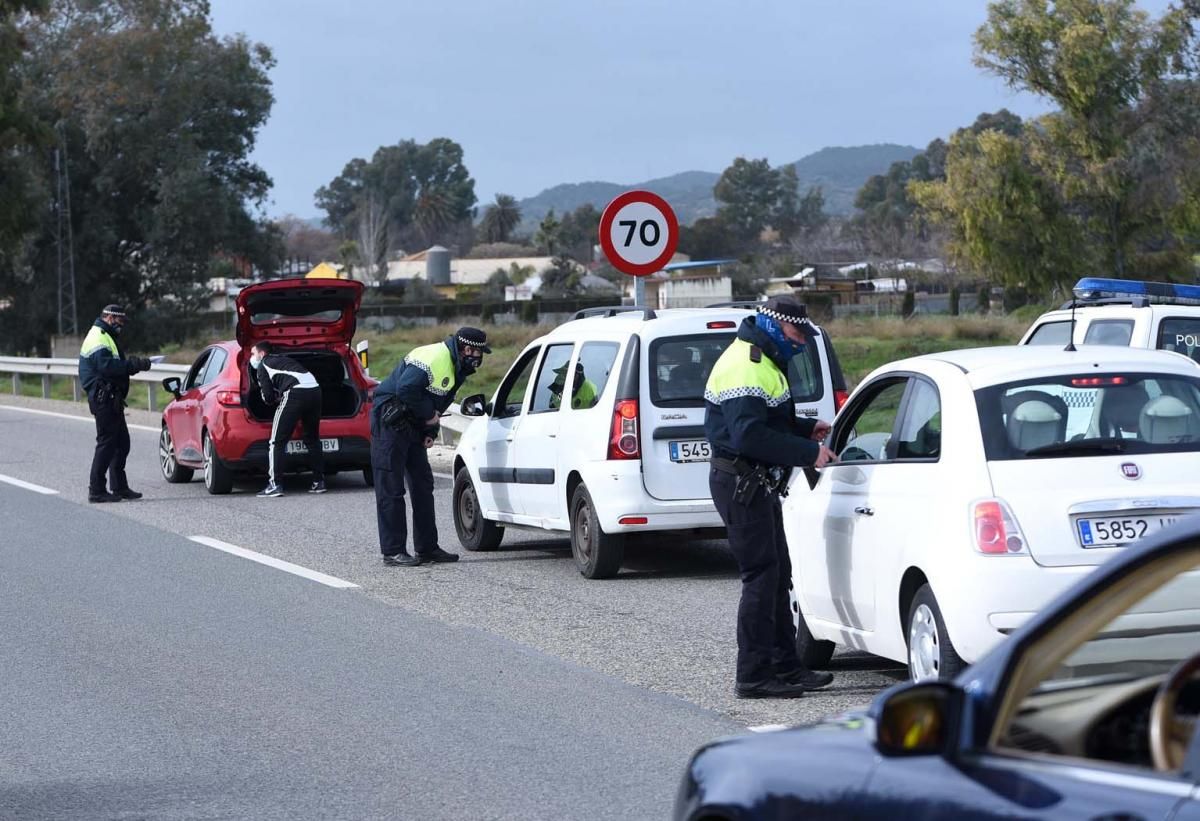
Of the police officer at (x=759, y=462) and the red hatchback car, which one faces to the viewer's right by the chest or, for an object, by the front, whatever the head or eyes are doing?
the police officer

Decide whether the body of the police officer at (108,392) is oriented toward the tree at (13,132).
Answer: no

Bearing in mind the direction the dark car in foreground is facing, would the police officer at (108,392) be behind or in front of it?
in front

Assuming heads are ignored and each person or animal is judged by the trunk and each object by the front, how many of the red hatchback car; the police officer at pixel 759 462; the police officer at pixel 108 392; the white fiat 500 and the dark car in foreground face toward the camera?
0

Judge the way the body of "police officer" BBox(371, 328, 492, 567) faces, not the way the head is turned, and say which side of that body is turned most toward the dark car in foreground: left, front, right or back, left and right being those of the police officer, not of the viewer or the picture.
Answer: right

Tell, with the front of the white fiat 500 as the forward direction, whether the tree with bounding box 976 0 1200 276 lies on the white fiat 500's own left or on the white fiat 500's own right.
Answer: on the white fiat 500's own right

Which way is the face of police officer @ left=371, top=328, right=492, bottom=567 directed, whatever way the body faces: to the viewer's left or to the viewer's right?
to the viewer's right

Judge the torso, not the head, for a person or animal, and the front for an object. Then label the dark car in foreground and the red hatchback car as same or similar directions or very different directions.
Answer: same or similar directions

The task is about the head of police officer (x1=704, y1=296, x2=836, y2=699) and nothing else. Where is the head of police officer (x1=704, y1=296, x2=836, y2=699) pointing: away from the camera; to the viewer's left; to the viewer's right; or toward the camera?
to the viewer's right

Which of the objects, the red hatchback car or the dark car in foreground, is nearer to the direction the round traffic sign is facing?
the dark car in foreground

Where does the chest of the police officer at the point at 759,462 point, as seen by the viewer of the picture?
to the viewer's right

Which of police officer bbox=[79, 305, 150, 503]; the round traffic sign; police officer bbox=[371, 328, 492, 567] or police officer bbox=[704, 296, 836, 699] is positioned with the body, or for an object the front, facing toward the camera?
the round traffic sign

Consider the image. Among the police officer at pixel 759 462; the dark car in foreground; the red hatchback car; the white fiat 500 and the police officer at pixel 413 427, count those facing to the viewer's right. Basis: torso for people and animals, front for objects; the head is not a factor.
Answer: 2

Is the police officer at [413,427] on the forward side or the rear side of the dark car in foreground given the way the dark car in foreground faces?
on the forward side

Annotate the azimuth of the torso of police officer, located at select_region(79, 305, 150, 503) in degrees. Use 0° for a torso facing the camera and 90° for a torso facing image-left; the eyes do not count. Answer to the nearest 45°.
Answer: approximately 270°

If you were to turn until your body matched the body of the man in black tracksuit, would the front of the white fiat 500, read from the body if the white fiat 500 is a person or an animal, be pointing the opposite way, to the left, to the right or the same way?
the same way

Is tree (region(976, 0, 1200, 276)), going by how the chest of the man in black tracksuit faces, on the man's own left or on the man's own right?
on the man's own right

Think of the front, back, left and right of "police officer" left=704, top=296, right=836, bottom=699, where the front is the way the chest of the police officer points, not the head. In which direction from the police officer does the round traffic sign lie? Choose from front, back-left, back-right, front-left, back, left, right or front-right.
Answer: left

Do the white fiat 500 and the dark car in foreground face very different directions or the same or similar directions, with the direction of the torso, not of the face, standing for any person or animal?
same or similar directions

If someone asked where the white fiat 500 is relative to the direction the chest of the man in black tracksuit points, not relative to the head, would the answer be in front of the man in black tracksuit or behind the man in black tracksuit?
behind
